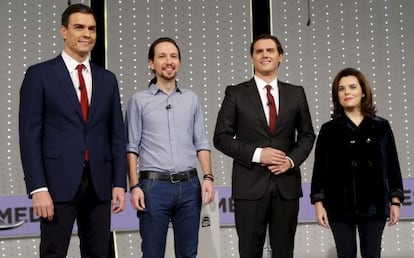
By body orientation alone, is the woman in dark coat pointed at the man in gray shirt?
no

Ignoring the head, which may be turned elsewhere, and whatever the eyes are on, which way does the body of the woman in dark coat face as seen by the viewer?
toward the camera

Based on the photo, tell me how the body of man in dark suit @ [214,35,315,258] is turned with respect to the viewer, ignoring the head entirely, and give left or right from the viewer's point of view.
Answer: facing the viewer

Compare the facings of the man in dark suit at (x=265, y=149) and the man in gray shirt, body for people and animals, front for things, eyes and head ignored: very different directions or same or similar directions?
same or similar directions

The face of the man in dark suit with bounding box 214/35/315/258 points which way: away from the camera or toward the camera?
toward the camera

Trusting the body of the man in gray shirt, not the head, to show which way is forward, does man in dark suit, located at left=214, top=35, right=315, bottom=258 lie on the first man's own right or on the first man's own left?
on the first man's own left

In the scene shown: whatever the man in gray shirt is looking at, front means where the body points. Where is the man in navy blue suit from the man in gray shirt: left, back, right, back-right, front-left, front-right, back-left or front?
front-right

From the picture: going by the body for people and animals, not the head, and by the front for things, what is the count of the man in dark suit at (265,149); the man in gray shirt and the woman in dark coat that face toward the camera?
3

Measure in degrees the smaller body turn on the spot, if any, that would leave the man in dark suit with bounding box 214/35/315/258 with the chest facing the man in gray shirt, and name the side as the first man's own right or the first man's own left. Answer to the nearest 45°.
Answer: approximately 90° to the first man's own right

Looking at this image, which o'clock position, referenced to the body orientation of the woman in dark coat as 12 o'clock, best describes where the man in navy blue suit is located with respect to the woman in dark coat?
The man in navy blue suit is roughly at 2 o'clock from the woman in dark coat.

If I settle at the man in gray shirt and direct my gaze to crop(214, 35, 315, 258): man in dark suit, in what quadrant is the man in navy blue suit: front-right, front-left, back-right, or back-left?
back-right
